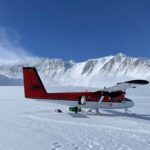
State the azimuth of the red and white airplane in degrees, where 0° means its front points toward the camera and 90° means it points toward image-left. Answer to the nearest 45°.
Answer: approximately 270°
